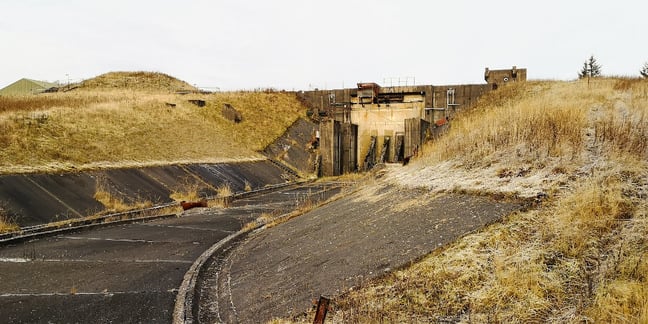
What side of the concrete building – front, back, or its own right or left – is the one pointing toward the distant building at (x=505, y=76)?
left

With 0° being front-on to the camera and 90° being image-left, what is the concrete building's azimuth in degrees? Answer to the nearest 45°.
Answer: approximately 0°
